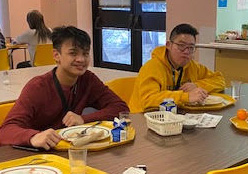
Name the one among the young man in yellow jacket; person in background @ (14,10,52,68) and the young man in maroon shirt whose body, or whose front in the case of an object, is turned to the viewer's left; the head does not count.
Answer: the person in background

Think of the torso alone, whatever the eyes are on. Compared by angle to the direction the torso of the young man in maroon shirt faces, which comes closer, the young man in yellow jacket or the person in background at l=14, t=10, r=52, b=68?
the young man in yellow jacket

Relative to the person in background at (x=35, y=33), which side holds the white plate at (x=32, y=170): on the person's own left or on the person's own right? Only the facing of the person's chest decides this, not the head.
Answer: on the person's own left

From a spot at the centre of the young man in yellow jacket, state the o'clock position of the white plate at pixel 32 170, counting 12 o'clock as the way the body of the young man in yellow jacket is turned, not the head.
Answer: The white plate is roughly at 2 o'clock from the young man in yellow jacket.

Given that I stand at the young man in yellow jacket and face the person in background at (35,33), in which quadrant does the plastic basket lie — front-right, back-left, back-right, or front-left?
back-left

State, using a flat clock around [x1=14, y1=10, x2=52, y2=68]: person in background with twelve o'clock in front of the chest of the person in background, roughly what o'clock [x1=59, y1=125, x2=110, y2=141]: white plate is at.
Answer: The white plate is roughly at 9 o'clock from the person in background.

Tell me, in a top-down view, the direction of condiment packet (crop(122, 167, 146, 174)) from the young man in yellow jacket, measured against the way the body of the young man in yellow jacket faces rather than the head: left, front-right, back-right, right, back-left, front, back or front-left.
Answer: front-right

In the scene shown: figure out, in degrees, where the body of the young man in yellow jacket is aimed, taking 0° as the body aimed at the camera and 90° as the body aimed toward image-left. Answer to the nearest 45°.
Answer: approximately 315°

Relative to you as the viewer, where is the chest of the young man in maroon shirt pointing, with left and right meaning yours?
facing the viewer and to the right of the viewer

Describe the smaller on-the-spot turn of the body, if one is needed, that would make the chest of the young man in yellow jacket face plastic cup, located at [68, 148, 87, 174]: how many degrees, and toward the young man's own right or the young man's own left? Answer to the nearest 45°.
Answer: approximately 45° to the young man's own right

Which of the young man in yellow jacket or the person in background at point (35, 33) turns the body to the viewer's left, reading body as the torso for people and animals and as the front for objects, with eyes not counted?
the person in background

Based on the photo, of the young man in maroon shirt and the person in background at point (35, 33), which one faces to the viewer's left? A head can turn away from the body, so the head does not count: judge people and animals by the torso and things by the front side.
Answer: the person in background

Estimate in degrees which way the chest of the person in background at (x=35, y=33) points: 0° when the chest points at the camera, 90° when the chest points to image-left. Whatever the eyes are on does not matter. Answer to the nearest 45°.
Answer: approximately 90°

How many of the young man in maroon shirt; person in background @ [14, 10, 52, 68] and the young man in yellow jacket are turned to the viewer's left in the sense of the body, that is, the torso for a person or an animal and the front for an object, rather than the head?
1
